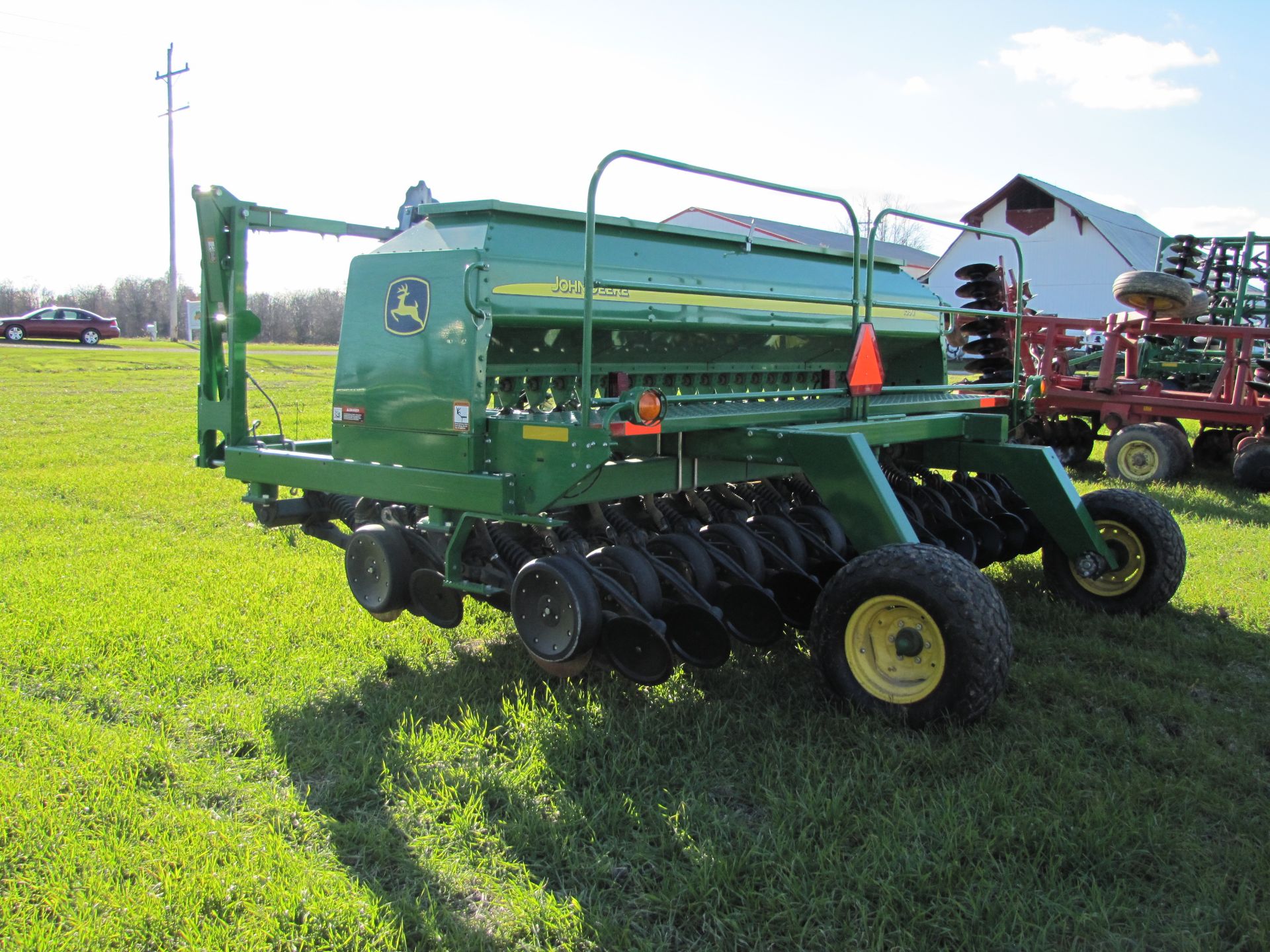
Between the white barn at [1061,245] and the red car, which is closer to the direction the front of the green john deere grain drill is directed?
the red car

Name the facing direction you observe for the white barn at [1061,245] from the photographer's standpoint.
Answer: facing the viewer and to the left of the viewer

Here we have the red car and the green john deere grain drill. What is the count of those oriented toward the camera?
0

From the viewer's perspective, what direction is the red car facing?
to the viewer's left

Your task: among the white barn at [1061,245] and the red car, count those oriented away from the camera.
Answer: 0

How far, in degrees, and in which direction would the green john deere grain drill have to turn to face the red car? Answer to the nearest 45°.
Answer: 0° — it already faces it

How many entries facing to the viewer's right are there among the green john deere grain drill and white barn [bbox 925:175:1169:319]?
0

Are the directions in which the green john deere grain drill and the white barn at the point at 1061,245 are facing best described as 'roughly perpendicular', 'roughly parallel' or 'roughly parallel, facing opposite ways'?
roughly perpendicular

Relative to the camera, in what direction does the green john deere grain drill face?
facing away from the viewer and to the left of the viewer
